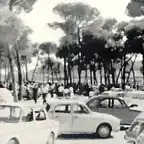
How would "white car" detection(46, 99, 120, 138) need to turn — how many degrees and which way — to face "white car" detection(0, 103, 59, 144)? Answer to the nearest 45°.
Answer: approximately 135° to its right

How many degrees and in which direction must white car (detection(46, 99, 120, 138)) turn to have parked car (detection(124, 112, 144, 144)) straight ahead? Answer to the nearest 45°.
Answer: approximately 45° to its right

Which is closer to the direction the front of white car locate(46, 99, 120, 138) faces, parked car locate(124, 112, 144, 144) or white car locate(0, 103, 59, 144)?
the parked car

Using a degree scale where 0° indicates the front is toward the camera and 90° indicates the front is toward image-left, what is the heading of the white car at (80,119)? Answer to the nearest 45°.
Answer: approximately 270°
